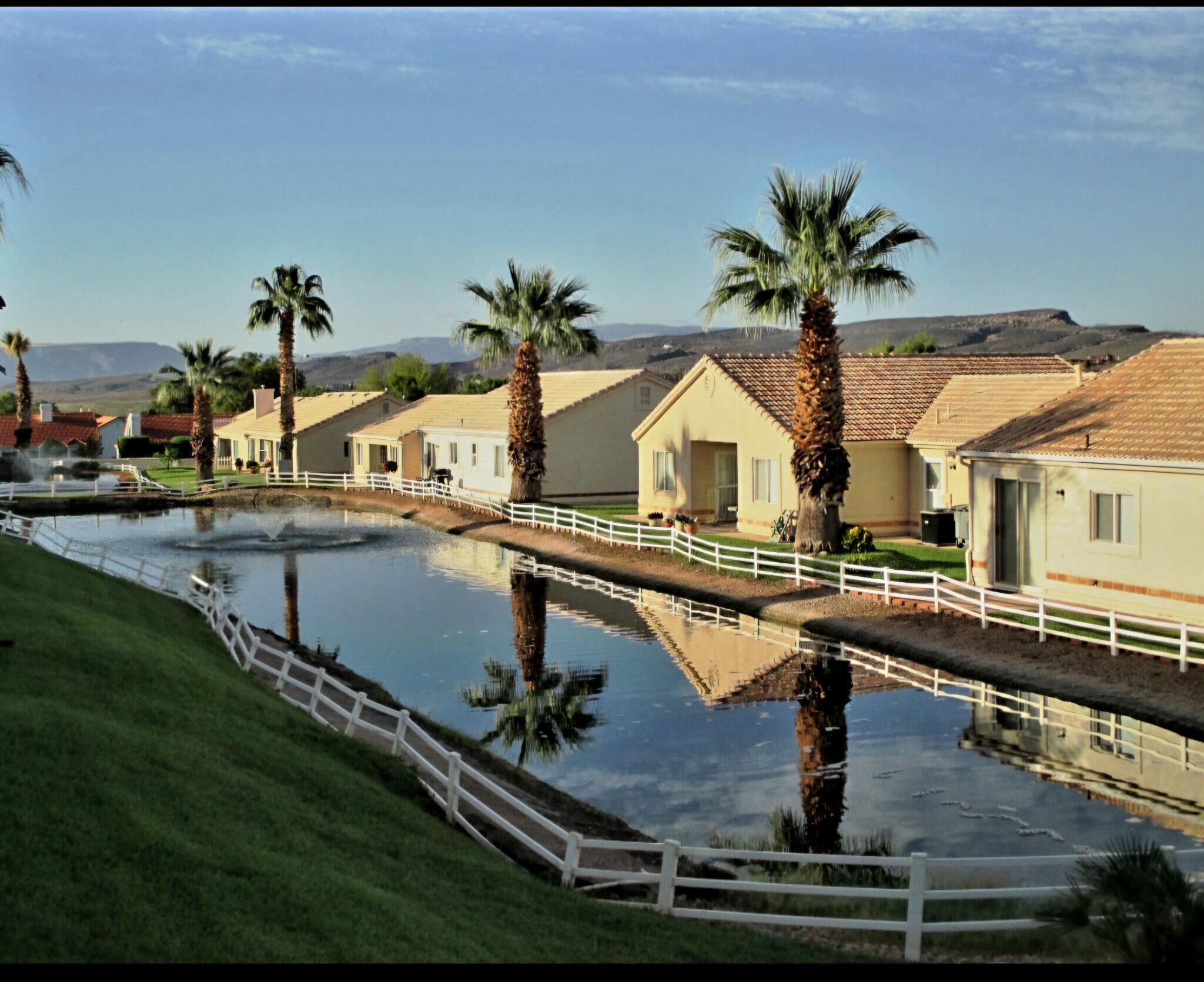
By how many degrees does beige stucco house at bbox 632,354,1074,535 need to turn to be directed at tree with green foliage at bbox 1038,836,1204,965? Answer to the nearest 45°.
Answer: approximately 45° to its left

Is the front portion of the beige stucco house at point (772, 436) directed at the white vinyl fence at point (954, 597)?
no

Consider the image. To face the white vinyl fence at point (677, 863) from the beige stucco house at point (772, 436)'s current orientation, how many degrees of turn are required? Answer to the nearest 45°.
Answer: approximately 45° to its left

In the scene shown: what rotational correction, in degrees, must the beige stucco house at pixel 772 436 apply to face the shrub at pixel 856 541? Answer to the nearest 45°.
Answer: approximately 45° to its left

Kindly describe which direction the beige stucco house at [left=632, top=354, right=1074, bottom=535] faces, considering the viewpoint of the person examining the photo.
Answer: facing the viewer and to the left of the viewer

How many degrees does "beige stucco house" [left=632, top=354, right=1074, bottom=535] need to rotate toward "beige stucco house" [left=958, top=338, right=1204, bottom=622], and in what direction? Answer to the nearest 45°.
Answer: approximately 90° to its left

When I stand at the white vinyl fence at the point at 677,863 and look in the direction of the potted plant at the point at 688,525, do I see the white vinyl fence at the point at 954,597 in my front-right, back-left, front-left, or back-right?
front-right
